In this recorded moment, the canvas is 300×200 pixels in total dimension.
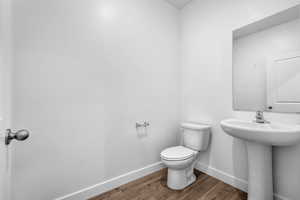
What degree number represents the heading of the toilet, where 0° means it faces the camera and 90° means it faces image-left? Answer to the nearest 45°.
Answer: approximately 45°

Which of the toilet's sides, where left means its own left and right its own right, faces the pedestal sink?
left
